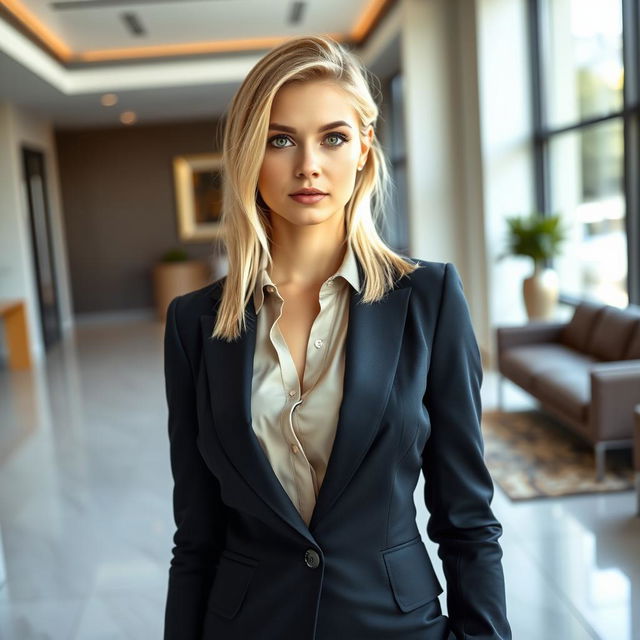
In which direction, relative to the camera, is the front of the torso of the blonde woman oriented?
toward the camera

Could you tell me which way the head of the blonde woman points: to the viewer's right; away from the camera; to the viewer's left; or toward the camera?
toward the camera

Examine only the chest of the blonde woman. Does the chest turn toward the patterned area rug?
no

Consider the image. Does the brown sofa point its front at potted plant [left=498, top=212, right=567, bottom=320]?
no

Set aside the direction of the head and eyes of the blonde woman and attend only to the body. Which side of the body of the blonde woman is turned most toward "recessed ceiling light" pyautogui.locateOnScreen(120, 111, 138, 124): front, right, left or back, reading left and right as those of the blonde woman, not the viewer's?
back

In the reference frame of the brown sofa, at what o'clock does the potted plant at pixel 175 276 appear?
The potted plant is roughly at 3 o'clock from the brown sofa.

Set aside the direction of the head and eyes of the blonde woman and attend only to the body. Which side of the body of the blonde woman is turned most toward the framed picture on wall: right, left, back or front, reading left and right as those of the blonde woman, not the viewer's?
back

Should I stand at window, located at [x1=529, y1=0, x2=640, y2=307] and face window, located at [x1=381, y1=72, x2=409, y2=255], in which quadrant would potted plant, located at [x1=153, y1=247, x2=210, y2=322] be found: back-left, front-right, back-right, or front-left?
front-left

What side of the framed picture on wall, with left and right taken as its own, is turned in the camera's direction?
front

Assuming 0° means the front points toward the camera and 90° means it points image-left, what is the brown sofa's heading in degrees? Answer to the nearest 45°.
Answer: approximately 45°

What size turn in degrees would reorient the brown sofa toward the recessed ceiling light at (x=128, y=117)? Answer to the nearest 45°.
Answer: approximately 90° to its right

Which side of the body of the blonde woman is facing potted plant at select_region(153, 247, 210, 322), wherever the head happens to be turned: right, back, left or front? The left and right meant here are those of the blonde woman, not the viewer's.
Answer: back

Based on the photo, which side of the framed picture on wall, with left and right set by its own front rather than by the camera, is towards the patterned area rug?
front

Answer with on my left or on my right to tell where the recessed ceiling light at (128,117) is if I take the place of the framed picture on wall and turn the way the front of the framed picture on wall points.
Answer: on my right

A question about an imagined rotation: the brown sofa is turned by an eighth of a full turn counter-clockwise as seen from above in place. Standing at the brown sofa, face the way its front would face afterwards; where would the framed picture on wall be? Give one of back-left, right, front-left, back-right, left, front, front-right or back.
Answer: back-right

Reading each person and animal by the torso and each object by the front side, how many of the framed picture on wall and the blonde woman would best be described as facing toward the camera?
2
